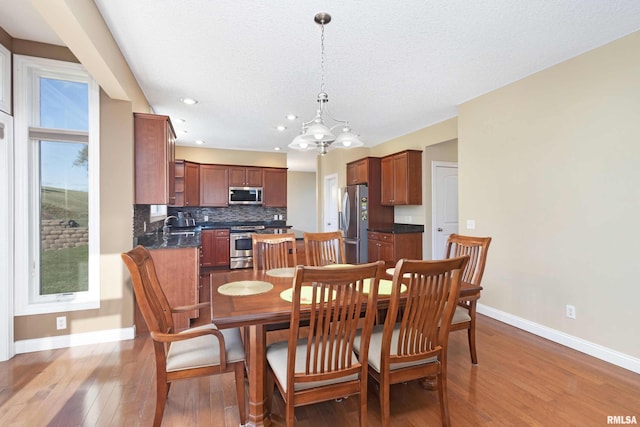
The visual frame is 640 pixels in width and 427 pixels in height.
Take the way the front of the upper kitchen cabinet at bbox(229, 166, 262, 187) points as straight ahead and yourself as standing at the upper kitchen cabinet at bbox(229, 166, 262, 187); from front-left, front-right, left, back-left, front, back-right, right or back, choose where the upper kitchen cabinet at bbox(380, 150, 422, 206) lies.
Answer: front-left

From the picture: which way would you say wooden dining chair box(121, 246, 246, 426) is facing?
to the viewer's right

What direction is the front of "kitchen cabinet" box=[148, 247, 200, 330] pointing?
to the viewer's right

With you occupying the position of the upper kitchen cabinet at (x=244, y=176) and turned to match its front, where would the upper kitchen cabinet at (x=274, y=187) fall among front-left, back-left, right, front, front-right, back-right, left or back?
left

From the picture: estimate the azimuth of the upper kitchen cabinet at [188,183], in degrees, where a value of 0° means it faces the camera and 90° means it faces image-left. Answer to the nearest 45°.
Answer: approximately 315°

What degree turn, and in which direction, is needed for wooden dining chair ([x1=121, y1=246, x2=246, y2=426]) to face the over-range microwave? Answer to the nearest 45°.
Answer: approximately 90° to its left

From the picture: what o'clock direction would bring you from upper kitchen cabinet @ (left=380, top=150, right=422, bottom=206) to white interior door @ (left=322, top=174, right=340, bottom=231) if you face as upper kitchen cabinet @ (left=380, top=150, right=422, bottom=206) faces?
The white interior door is roughly at 3 o'clock from the upper kitchen cabinet.

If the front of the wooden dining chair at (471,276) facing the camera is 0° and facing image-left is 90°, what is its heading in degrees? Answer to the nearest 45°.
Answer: approximately 45°
